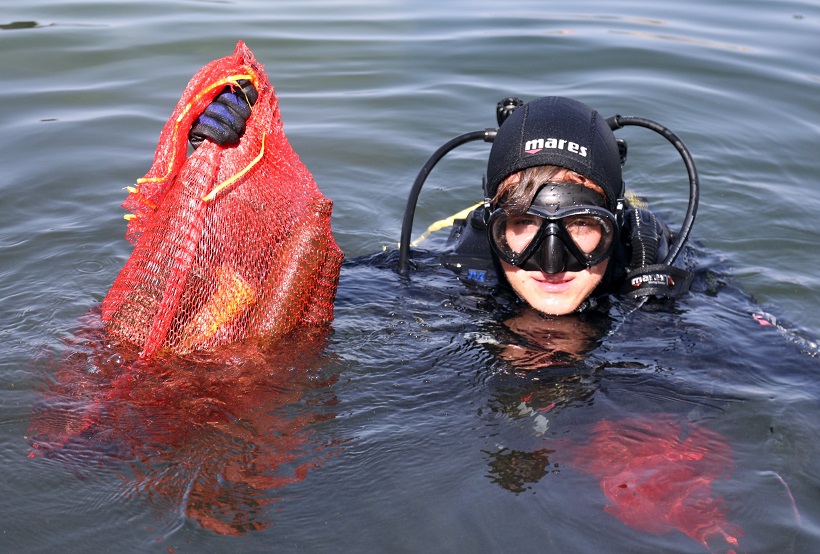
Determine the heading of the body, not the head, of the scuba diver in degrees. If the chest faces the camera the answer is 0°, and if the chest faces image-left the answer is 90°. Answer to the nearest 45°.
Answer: approximately 0°

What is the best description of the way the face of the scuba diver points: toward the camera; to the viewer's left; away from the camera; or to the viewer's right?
toward the camera
